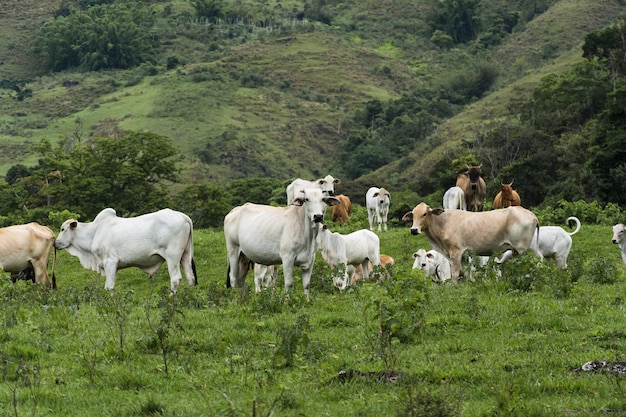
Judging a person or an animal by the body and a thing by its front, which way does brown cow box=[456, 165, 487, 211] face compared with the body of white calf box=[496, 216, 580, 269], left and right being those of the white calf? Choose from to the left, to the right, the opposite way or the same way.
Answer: to the left

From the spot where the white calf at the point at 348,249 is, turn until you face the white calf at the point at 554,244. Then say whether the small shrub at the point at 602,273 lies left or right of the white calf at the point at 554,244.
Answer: right

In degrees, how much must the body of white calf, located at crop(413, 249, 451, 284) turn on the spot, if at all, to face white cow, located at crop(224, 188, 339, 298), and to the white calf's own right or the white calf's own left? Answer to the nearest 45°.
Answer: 0° — it already faces it

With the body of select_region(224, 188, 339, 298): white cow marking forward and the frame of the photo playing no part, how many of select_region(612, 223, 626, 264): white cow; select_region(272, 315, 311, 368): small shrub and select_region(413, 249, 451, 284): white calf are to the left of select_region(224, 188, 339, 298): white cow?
2

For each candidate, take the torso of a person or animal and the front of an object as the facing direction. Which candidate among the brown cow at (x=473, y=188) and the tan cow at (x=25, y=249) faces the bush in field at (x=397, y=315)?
the brown cow

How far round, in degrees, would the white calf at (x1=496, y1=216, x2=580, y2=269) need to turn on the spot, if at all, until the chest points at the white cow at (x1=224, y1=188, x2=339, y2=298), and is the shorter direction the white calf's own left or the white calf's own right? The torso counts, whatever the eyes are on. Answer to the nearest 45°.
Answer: approximately 45° to the white calf's own left

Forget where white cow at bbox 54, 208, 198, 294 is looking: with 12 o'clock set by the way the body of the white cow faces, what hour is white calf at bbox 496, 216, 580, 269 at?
The white calf is roughly at 6 o'clock from the white cow.

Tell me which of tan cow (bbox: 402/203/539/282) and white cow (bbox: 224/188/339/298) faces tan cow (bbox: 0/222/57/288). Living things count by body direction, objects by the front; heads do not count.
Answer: tan cow (bbox: 402/203/539/282)

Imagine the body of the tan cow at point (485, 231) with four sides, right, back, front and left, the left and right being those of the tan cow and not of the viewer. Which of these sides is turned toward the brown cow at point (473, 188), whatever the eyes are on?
right

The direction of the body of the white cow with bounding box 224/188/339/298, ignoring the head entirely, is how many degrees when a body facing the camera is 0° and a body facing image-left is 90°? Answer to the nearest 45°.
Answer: approximately 315°
